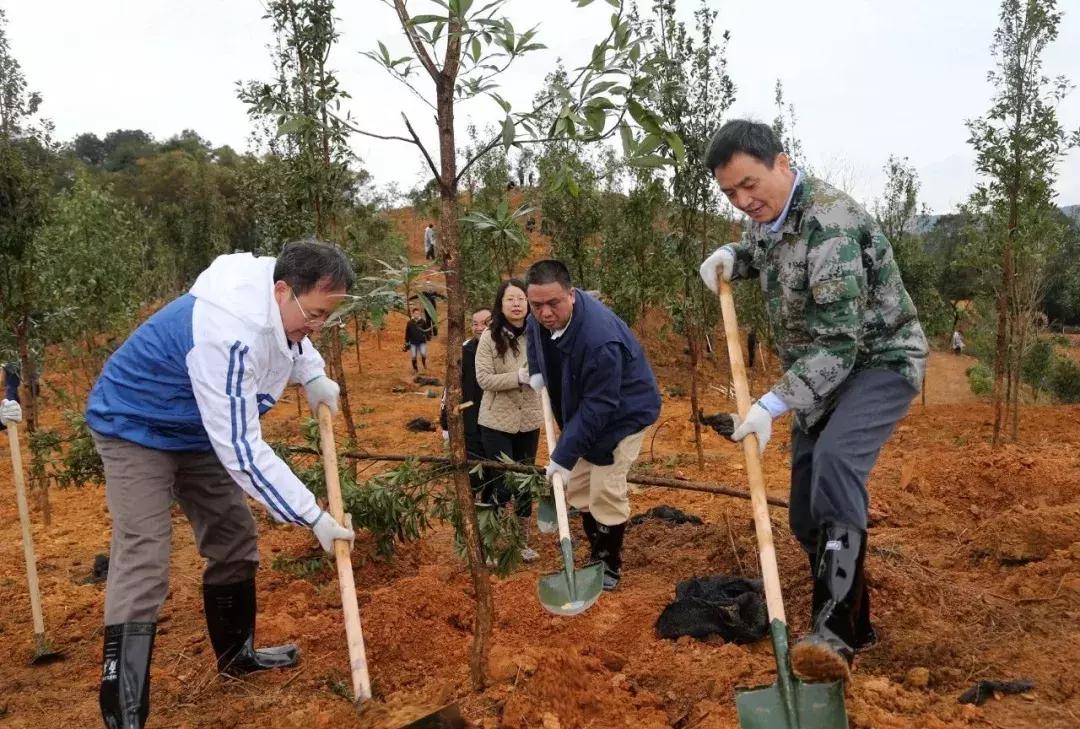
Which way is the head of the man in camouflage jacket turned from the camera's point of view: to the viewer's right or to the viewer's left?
to the viewer's left

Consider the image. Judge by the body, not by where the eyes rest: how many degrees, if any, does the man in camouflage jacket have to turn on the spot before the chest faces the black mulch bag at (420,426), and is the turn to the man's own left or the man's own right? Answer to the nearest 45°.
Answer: approximately 90° to the man's own right

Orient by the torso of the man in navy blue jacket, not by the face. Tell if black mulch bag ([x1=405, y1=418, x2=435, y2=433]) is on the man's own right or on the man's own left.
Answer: on the man's own right

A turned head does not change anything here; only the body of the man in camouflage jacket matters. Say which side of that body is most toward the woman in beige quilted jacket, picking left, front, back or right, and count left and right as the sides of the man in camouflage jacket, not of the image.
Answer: right

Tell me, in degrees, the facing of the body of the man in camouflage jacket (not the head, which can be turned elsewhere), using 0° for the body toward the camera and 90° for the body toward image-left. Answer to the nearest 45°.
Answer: approximately 45°

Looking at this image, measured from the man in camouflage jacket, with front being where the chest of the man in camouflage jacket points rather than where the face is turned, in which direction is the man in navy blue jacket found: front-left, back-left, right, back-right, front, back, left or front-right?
right

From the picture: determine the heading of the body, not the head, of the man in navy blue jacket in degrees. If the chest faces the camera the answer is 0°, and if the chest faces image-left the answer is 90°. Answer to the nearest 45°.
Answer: approximately 45°

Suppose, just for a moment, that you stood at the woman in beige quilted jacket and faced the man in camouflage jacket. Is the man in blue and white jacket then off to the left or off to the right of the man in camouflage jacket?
right

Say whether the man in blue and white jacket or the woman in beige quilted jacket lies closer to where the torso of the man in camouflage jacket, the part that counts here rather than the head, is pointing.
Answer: the man in blue and white jacket

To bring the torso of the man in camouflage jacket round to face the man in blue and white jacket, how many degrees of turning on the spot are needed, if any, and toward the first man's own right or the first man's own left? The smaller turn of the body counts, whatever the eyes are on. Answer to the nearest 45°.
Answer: approximately 45° to the first man's own right
